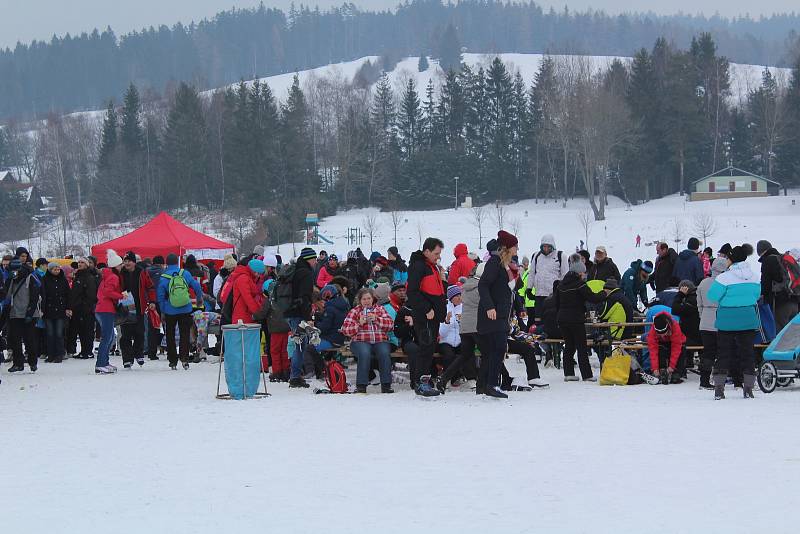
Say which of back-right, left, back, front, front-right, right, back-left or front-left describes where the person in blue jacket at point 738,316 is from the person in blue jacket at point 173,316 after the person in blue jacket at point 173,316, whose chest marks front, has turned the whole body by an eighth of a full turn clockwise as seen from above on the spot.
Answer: right

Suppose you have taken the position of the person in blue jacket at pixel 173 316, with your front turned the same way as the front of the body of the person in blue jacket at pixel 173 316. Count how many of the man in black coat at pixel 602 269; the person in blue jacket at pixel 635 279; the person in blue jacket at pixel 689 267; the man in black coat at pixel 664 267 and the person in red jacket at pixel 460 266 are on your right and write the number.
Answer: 5

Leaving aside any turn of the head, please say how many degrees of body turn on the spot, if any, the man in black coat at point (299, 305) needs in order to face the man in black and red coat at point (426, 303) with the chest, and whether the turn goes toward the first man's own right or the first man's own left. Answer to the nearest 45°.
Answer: approximately 45° to the first man's own right

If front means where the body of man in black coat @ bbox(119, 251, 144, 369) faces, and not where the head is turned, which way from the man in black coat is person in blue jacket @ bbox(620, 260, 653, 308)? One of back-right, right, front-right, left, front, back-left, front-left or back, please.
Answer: left
